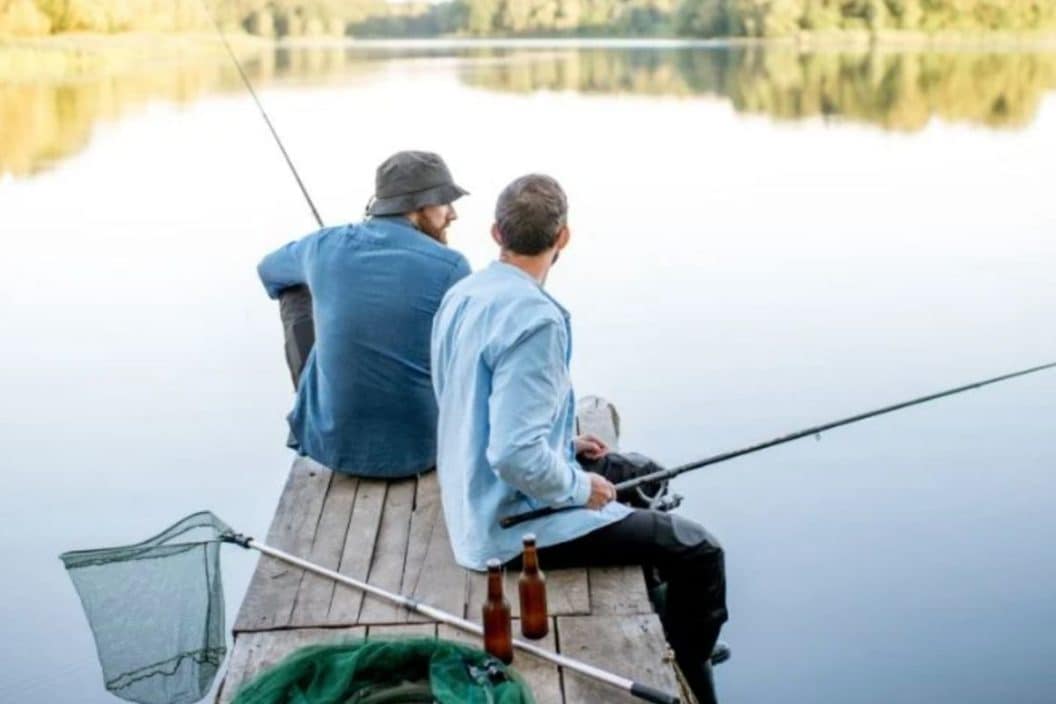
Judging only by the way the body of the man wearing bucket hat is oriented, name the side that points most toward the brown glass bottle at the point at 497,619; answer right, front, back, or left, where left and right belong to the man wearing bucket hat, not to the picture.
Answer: back

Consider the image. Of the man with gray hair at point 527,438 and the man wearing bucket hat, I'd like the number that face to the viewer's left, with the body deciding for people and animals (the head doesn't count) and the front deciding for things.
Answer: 0

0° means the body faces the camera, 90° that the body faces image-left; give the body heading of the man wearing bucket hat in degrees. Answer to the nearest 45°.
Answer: approximately 180°

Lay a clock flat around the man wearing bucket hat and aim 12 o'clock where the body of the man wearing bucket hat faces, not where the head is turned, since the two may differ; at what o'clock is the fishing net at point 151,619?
The fishing net is roughly at 7 o'clock from the man wearing bucket hat.

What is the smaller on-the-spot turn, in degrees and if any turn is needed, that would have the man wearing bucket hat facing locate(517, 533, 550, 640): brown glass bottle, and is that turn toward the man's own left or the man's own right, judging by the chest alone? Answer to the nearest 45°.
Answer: approximately 180°

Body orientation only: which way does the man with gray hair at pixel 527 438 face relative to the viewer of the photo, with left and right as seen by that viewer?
facing away from the viewer and to the right of the viewer

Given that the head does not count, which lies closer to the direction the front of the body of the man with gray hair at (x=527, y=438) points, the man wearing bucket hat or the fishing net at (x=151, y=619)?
the man wearing bucket hat

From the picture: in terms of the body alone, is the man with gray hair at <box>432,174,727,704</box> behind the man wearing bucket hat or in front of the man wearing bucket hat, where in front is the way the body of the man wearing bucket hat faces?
behind

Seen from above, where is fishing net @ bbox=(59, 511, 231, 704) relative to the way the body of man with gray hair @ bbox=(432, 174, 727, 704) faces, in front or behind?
behind
